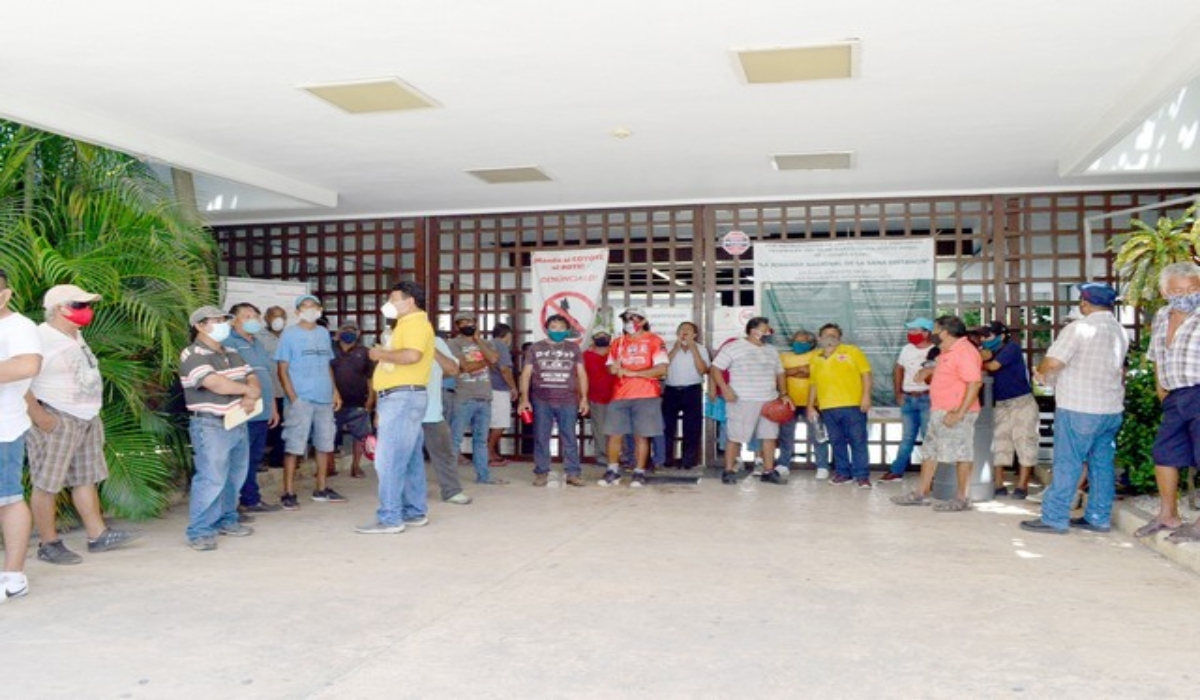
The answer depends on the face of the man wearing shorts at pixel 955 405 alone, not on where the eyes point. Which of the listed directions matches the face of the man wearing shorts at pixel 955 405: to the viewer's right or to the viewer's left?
to the viewer's left

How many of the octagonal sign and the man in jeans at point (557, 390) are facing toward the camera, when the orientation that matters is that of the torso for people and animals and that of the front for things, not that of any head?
2

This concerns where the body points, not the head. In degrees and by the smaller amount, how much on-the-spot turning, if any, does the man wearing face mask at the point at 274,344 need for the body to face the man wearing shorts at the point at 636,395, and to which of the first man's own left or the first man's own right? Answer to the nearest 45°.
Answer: approximately 45° to the first man's own left

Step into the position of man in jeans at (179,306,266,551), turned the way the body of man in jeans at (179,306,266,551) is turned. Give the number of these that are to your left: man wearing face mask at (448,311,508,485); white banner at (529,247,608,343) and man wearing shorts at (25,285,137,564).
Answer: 2

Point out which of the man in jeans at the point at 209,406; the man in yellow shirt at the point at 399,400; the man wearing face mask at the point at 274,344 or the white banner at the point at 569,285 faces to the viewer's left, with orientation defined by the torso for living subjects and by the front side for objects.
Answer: the man in yellow shirt

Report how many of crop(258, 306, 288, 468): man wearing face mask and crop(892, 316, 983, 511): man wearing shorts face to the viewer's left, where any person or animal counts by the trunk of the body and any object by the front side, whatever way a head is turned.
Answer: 1

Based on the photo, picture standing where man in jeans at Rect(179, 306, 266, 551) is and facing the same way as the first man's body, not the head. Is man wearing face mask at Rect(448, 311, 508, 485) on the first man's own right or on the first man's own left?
on the first man's own left
